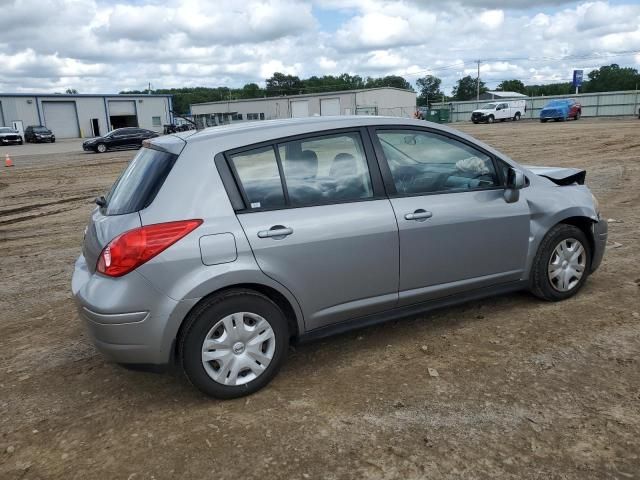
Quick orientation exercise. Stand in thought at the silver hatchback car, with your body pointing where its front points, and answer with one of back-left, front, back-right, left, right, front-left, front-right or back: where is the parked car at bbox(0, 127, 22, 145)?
left

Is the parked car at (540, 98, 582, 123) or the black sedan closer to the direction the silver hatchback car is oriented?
the parked car

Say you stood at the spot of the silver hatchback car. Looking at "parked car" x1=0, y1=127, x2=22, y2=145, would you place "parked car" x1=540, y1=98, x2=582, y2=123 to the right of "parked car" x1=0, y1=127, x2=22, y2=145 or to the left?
right

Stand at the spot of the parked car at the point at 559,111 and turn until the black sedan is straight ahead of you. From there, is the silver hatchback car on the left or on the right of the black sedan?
left

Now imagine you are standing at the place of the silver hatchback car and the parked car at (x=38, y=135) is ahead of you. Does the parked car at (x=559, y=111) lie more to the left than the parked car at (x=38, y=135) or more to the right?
right

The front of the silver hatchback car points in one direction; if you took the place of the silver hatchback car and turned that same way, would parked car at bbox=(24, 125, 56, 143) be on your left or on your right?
on your left

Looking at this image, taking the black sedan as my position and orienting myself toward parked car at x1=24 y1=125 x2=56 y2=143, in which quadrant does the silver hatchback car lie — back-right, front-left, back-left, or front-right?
back-left

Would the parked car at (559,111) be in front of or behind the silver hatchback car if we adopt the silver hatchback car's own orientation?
in front

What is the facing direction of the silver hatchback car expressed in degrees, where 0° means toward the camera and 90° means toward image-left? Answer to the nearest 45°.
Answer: approximately 225°

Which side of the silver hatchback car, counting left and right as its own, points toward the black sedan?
left

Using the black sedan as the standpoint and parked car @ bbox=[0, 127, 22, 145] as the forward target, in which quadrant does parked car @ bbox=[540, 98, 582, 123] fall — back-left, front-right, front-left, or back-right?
back-right

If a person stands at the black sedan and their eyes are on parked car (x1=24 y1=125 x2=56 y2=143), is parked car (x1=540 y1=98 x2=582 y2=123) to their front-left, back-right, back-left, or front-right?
back-right
